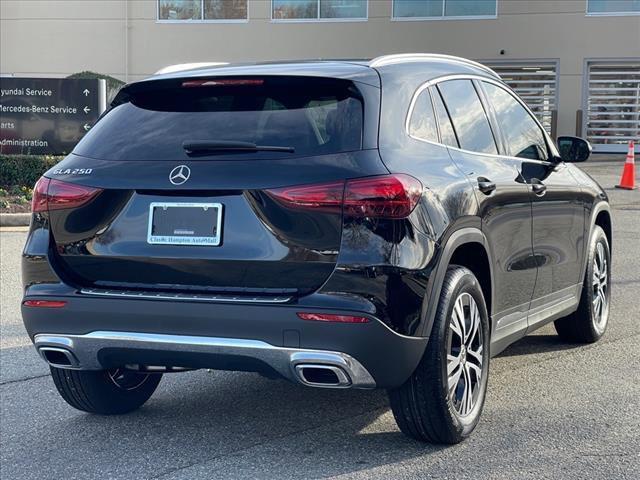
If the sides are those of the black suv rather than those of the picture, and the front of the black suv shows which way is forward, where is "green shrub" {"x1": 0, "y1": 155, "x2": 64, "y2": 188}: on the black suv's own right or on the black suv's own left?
on the black suv's own left

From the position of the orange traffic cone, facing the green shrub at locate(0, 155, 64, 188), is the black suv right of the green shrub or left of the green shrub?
left

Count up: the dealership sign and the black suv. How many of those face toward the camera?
1

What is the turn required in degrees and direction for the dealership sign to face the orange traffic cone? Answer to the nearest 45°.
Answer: approximately 90° to its left

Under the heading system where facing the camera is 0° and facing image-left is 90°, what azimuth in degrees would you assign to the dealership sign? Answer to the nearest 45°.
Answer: approximately 0°

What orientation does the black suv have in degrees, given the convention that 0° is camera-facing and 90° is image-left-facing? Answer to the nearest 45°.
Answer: approximately 225°

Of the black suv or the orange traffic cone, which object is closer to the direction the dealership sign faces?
the black suv

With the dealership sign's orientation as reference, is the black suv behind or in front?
in front

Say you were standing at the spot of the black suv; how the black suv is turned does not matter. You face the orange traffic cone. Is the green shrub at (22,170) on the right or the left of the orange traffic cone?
left

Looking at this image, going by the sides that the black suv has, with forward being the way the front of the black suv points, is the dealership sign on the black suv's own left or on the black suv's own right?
on the black suv's own left
